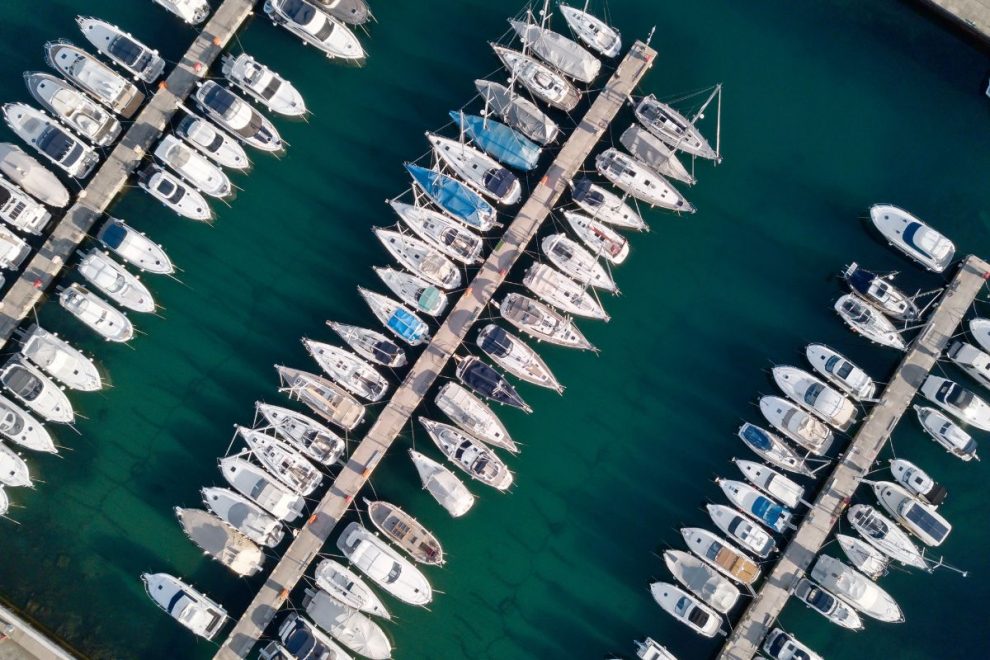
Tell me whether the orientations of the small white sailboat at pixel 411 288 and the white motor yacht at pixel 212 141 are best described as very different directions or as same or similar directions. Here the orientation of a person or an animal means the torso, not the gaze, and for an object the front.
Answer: very different directions

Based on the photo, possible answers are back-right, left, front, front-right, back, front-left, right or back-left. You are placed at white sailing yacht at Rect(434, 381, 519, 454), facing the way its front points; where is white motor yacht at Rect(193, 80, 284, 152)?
back-right

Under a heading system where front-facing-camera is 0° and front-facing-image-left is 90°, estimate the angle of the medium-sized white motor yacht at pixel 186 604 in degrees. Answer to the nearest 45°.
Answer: approximately 135°

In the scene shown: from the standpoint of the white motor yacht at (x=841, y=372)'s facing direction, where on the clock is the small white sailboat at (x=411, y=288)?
The small white sailboat is roughly at 10 o'clock from the white motor yacht.

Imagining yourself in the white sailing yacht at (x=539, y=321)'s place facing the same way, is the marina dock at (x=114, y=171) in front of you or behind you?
behind

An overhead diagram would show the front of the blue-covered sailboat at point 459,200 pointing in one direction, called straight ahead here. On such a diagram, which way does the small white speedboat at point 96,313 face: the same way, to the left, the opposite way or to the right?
the opposite way
